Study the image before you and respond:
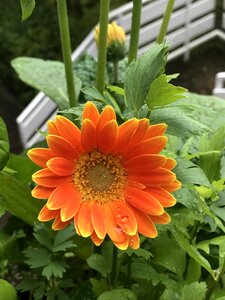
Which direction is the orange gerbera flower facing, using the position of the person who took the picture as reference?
facing the viewer
